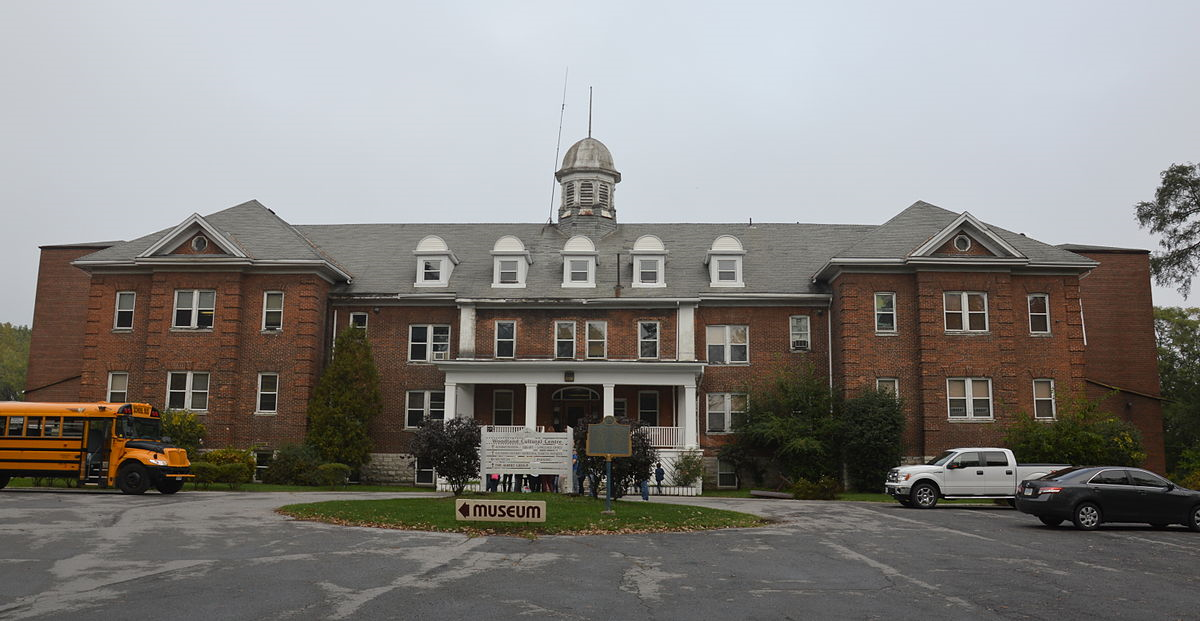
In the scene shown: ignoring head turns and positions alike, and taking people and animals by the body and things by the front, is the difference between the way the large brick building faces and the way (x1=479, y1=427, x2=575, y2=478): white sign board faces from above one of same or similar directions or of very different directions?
same or similar directions

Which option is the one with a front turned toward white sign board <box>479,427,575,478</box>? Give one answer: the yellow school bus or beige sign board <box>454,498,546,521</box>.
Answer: the yellow school bus

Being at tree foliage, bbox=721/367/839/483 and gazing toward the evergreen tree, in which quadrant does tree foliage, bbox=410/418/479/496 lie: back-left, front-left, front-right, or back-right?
front-left

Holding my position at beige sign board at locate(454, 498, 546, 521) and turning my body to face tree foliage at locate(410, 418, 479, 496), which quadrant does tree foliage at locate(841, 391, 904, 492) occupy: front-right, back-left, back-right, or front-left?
front-right

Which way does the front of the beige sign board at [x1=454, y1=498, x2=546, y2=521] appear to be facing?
toward the camera

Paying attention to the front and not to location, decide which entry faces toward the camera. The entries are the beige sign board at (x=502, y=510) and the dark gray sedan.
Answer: the beige sign board

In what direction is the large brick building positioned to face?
toward the camera

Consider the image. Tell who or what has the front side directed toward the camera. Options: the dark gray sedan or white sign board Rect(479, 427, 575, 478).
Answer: the white sign board

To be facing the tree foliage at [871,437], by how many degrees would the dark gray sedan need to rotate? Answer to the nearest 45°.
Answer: approximately 90° to its left

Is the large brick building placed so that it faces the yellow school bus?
no

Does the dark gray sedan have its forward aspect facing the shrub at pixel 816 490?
no

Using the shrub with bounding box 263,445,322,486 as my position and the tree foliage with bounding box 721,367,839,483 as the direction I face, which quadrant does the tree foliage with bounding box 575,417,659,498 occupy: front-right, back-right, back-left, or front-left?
front-right

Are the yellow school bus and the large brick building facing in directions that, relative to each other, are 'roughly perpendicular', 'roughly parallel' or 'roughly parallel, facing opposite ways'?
roughly perpendicular

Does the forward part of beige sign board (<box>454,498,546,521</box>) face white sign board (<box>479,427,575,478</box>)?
no

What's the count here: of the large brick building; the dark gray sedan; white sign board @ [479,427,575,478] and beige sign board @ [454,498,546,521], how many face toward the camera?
3

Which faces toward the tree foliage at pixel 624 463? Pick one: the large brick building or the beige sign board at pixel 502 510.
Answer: the large brick building

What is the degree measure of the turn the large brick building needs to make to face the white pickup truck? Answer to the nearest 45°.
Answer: approximately 45° to its left

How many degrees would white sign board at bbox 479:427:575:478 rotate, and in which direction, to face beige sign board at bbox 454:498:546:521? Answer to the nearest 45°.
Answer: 0° — it already faces it

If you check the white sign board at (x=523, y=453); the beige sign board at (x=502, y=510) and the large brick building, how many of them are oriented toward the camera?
3

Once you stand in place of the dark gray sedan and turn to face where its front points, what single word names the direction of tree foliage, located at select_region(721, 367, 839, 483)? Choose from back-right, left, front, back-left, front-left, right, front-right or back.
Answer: left

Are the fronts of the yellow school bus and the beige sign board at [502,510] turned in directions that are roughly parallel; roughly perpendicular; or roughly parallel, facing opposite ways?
roughly perpendicular

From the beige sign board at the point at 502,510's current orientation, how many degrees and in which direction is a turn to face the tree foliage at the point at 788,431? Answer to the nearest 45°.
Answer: approximately 135° to its left
